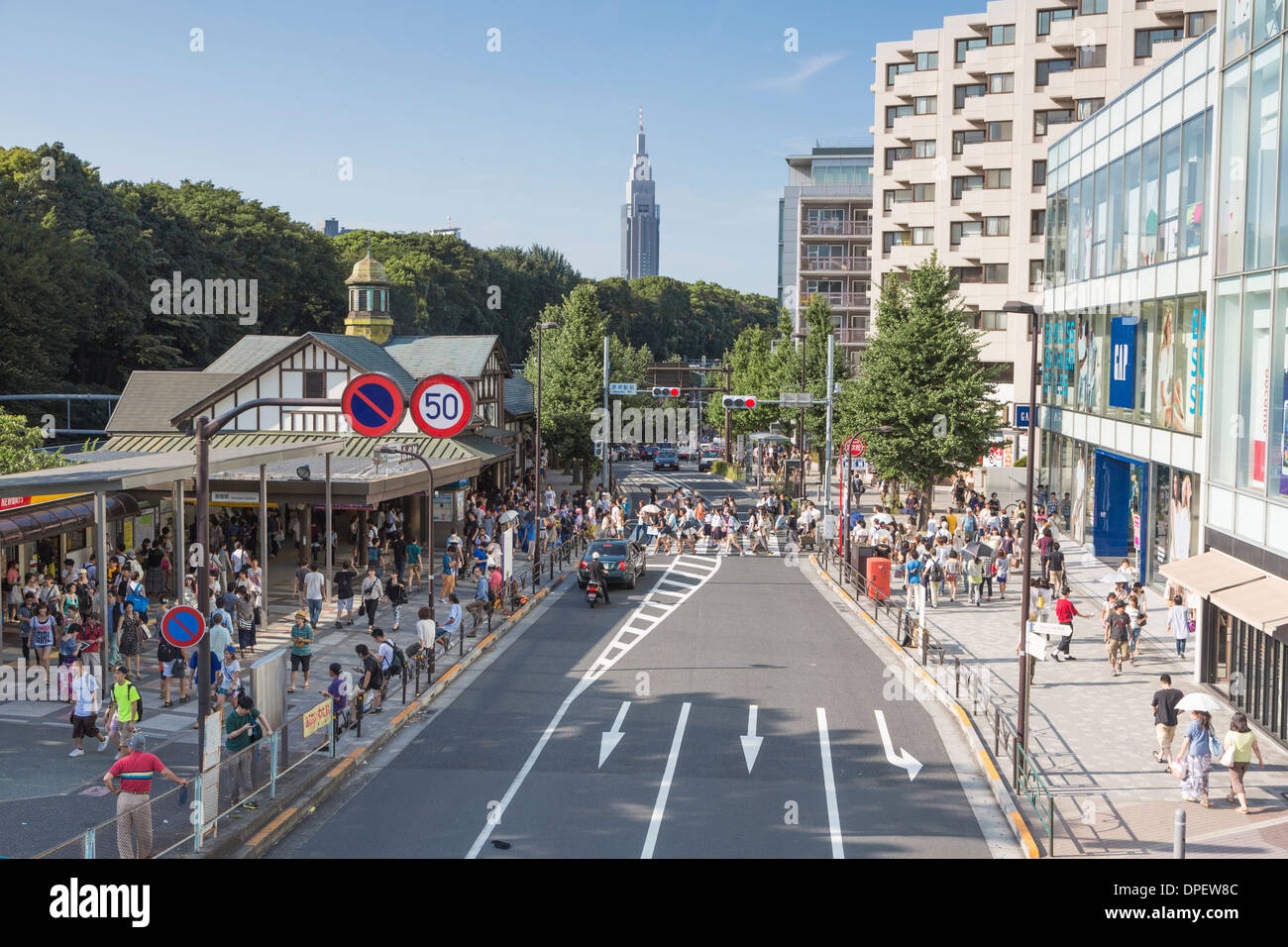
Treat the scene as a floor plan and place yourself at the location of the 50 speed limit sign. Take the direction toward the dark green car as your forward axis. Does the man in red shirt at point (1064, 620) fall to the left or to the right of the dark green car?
right

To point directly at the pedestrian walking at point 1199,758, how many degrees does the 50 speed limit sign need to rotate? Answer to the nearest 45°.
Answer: approximately 45° to its left

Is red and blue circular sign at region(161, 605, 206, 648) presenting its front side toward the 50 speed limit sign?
no

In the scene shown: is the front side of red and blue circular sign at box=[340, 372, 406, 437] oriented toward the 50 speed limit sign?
no

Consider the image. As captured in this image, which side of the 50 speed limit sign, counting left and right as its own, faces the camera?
front

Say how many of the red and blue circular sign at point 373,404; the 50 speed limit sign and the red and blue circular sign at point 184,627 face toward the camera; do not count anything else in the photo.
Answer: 3

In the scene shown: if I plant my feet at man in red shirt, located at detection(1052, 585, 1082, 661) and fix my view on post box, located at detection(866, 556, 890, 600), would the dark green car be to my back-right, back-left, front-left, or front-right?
front-left

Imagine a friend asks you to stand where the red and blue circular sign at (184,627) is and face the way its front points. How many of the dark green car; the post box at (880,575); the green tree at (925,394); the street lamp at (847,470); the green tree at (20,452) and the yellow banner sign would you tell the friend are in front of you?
0

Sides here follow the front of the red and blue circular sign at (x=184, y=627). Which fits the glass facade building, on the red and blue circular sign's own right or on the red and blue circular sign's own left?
on the red and blue circular sign's own left

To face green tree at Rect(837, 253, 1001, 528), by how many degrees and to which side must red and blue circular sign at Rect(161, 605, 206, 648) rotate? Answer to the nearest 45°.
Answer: approximately 135° to its left

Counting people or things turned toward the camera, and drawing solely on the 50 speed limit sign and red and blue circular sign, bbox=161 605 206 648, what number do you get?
2

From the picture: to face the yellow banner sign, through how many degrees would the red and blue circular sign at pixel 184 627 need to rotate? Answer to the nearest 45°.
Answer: approximately 135° to its left

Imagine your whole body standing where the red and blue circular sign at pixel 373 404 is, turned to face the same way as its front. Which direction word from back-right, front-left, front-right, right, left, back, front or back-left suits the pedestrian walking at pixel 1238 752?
left

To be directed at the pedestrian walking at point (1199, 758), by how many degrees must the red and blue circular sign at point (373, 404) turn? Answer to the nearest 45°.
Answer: approximately 90° to its left

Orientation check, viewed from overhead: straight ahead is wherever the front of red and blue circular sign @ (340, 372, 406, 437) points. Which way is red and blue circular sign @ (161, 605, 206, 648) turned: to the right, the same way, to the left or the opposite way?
the same way

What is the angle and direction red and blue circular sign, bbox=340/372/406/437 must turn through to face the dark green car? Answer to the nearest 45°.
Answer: approximately 180°

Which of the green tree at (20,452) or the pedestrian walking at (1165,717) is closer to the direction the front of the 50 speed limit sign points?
the pedestrian walking

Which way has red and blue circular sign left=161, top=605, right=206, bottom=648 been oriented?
toward the camera

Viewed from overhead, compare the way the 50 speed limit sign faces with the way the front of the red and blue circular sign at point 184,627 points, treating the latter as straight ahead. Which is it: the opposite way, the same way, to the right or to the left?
the same way
